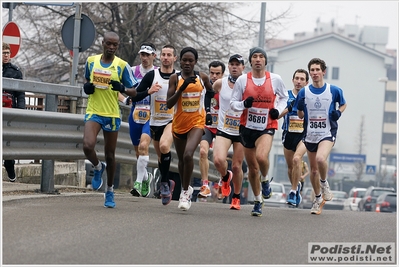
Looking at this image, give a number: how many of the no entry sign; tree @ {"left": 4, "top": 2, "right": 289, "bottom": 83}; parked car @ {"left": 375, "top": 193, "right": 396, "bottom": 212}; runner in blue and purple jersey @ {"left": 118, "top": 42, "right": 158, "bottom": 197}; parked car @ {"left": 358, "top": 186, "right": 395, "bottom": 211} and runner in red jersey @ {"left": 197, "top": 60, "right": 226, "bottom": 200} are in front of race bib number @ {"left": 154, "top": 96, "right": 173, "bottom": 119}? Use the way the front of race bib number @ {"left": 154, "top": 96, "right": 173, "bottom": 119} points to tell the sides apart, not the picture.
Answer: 0

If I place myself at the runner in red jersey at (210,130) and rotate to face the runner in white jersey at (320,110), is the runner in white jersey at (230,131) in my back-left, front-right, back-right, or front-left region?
front-right

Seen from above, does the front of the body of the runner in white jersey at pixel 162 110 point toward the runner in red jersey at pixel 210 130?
no

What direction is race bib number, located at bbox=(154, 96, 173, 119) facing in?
toward the camera

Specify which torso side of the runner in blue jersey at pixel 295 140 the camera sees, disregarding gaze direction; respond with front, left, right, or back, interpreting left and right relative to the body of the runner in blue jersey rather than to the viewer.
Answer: front

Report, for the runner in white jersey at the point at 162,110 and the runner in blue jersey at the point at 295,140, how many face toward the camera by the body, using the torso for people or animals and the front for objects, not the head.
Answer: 2

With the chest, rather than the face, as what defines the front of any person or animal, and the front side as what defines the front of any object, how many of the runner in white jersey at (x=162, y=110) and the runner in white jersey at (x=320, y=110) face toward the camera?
2

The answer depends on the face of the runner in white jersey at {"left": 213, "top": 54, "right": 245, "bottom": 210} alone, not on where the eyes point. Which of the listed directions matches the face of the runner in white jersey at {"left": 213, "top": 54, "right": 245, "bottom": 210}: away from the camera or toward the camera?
toward the camera

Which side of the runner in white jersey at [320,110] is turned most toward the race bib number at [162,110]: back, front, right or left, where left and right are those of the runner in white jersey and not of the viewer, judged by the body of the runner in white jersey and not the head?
right

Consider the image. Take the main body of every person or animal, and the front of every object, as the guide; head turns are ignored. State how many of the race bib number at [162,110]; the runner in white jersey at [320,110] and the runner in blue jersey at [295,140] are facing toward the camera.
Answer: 3

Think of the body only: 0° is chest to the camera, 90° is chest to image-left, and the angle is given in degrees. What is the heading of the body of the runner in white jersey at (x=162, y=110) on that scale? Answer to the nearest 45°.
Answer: approximately 0°

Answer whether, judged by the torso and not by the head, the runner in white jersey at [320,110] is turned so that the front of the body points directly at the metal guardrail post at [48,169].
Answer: no

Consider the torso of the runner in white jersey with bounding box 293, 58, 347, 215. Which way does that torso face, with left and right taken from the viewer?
facing the viewer
